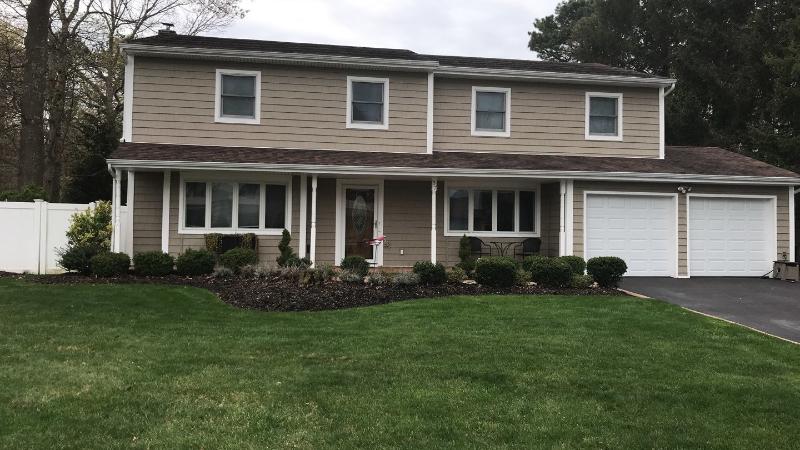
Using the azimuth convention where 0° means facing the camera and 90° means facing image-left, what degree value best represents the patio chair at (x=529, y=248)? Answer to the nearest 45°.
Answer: approximately 45°

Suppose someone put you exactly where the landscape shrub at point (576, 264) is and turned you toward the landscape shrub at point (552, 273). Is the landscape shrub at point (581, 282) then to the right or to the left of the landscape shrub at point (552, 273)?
left

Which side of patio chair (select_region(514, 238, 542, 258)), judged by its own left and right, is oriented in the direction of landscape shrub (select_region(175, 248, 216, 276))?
front

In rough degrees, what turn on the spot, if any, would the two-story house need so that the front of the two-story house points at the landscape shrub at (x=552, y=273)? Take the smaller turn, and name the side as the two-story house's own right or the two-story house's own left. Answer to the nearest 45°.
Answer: approximately 45° to the two-story house's own left

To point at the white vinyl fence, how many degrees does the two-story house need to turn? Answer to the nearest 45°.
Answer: approximately 90° to its right

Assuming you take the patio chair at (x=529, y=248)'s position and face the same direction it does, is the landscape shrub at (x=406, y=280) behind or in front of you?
in front

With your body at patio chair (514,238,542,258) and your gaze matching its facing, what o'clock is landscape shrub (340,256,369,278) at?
The landscape shrub is roughly at 12 o'clock from the patio chair.

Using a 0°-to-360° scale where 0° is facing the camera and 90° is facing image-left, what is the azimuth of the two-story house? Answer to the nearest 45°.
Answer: approximately 0°

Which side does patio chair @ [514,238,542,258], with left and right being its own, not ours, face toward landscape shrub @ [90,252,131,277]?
front

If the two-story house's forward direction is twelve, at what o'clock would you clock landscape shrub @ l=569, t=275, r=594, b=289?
The landscape shrub is roughly at 10 o'clock from the two-story house.

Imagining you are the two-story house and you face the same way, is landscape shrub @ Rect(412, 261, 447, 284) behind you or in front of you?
in front
